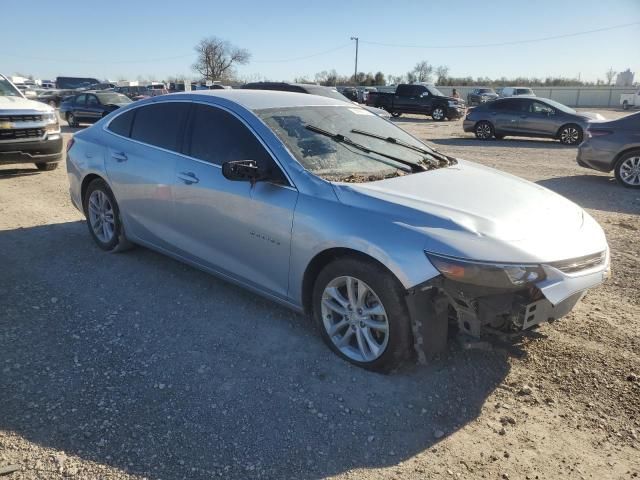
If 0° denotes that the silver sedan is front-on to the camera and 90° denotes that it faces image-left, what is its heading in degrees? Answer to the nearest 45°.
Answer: approximately 315°

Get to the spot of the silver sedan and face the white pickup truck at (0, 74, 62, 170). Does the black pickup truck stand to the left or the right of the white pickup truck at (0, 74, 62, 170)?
right

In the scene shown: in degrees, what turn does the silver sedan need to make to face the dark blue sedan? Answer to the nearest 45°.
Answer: approximately 180°

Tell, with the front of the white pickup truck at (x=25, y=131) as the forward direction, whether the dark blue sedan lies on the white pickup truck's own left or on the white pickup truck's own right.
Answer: on the white pickup truck's own left

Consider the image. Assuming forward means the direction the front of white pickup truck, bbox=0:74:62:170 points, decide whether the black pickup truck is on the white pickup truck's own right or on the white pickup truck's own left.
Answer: on the white pickup truck's own left

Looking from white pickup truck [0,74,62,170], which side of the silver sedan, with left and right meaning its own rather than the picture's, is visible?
back

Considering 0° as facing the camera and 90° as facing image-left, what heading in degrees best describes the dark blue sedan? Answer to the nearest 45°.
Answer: approximately 315°

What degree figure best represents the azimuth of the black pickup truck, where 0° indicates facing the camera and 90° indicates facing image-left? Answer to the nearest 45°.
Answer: approximately 315°
